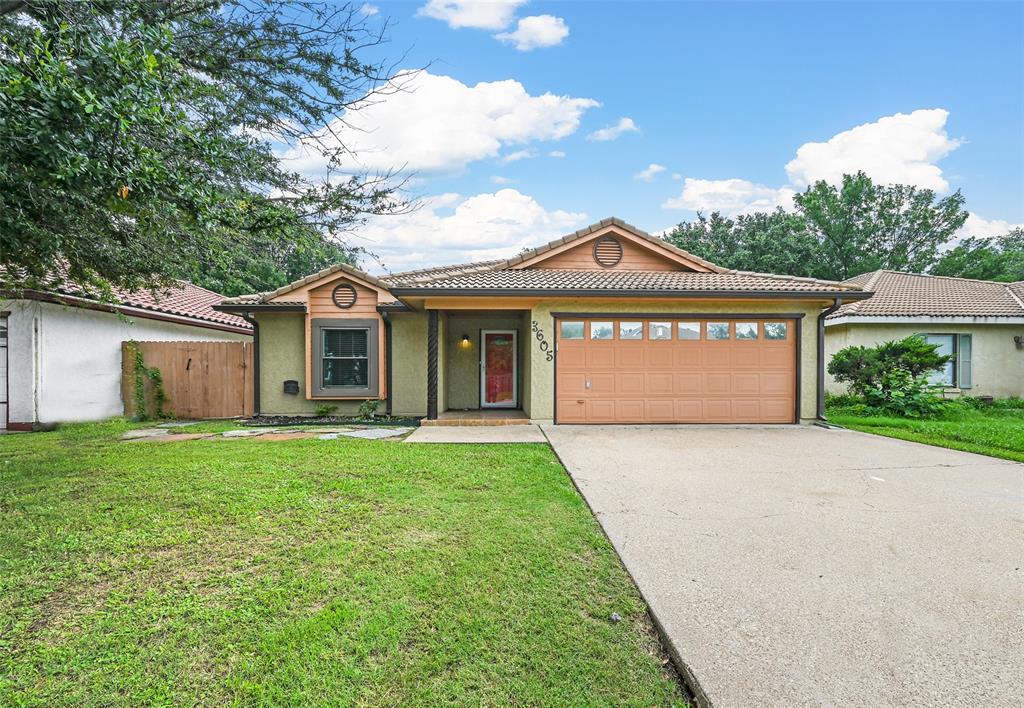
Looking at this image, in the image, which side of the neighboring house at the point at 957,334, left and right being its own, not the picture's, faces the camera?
front

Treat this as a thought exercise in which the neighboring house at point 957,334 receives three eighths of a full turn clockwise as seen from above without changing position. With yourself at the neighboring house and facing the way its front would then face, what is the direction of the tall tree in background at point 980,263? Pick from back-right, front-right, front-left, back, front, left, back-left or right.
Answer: front-right

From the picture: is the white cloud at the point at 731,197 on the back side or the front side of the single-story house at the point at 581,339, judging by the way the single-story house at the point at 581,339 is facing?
on the back side

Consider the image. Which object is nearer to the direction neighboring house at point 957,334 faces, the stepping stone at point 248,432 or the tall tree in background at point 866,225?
the stepping stone

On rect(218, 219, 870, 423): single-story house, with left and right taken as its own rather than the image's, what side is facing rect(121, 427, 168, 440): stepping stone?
right

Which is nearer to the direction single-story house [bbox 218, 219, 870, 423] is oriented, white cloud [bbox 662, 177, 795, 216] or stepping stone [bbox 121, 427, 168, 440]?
the stepping stone

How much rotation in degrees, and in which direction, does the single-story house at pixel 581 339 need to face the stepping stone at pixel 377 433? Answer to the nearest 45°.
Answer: approximately 90° to its right

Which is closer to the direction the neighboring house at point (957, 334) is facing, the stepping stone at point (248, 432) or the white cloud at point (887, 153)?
the stepping stone

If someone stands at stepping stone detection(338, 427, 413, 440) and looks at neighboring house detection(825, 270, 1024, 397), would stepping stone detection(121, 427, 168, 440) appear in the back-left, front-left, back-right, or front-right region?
back-left

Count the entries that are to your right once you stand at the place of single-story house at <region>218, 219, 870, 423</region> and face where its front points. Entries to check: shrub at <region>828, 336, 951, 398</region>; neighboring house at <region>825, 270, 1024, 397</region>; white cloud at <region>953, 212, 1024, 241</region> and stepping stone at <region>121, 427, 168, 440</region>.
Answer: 1

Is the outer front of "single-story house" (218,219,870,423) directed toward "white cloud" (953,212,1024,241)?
no

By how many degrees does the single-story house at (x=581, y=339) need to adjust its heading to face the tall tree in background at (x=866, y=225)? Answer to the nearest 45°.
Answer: approximately 135° to its left

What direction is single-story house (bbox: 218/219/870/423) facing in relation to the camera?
toward the camera

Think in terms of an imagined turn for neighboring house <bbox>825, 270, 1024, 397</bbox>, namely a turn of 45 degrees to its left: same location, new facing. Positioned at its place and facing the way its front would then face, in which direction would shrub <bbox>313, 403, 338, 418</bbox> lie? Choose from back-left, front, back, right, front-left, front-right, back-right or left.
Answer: right

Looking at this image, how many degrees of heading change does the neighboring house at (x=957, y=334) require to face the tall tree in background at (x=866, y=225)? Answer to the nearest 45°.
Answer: approximately 180°

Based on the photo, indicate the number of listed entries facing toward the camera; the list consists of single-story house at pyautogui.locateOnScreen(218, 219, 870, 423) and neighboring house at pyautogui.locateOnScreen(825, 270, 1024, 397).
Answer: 2

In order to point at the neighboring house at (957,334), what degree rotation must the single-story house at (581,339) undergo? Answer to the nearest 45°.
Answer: approximately 135° to its left

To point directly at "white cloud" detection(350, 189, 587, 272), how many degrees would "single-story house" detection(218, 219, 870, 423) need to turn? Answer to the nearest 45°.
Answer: approximately 180°
